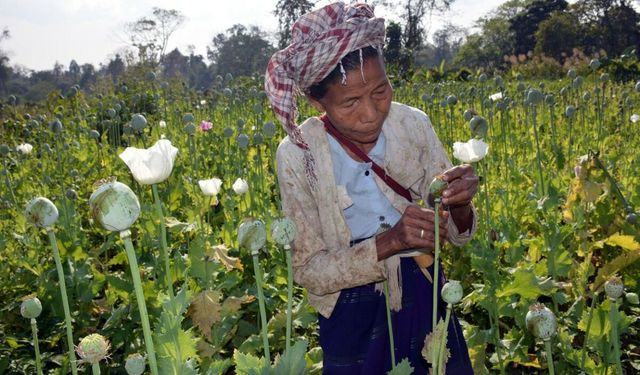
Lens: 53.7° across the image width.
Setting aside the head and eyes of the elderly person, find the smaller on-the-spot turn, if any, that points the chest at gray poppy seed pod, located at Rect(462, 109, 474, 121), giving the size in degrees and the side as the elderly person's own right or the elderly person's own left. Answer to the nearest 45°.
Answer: approximately 135° to the elderly person's own left

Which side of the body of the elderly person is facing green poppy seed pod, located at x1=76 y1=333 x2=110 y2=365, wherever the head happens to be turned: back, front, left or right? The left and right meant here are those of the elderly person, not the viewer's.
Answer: right

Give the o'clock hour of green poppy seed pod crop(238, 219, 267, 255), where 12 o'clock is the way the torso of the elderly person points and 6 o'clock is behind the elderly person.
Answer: The green poppy seed pod is roughly at 2 o'clock from the elderly person.

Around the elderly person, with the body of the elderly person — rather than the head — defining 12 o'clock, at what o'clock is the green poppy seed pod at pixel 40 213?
The green poppy seed pod is roughly at 3 o'clock from the elderly person.

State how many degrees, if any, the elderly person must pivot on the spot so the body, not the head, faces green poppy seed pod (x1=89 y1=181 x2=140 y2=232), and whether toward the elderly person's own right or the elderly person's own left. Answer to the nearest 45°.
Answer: approximately 45° to the elderly person's own right

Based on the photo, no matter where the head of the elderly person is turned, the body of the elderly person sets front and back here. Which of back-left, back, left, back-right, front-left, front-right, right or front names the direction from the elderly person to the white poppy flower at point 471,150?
left

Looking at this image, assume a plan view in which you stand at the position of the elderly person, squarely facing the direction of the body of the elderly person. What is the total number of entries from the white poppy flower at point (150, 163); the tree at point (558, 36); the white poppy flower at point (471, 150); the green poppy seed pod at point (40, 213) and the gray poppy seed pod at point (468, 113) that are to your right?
2

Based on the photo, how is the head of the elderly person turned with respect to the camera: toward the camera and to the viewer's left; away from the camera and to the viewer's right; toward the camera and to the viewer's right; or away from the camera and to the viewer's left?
toward the camera and to the viewer's right

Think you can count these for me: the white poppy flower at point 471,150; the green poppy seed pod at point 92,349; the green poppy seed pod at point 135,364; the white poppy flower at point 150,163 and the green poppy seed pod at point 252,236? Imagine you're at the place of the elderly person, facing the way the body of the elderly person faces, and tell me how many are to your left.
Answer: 1

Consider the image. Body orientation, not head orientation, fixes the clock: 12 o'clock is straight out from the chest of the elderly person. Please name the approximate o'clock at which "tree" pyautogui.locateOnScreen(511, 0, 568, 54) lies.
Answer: The tree is roughly at 8 o'clock from the elderly person.

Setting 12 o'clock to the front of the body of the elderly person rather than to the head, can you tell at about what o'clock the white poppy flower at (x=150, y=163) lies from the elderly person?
The white poppy flower is roughly at 3 o'clock from the elderly person.

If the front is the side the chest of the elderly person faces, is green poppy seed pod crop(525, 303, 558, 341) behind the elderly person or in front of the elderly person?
in front

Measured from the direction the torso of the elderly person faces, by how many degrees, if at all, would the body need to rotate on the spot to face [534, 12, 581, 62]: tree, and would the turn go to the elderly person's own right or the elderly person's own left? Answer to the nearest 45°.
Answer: approximately 135° to the elderly person's own left

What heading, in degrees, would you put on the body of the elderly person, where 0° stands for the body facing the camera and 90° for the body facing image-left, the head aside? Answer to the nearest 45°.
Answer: approximately 315°
